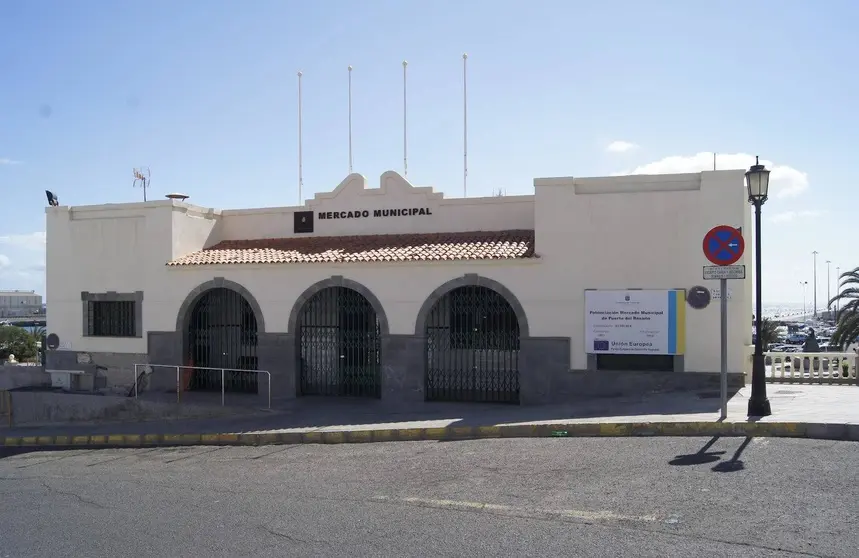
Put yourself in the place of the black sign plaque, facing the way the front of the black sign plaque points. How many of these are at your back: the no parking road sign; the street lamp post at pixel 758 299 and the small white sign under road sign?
0

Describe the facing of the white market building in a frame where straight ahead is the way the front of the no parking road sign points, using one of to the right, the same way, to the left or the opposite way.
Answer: the same way

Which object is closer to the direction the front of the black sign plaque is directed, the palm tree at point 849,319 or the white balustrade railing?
the white balustrade railing

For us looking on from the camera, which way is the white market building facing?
facing the viewer

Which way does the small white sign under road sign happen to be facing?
toward the camera

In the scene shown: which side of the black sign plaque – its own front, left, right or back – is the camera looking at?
front
